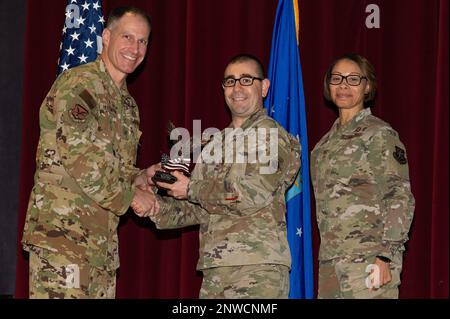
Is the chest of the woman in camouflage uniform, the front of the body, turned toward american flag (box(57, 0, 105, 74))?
no

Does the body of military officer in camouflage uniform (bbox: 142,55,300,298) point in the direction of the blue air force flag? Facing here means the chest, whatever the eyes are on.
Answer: no

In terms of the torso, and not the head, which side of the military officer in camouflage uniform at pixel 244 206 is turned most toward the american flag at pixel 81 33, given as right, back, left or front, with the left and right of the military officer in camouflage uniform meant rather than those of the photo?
right

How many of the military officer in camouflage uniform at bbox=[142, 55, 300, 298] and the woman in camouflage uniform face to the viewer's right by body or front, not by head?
0

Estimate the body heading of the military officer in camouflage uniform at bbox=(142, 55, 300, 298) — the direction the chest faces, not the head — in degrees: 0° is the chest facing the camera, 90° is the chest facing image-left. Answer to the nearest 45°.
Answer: approximately 45°

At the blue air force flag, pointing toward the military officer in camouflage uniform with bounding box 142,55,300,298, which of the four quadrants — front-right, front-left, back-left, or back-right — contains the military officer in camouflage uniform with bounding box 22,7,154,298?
front-right

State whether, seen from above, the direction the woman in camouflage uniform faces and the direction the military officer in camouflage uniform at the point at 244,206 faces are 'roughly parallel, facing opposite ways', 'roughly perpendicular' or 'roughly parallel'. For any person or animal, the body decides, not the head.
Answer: roughly parallel

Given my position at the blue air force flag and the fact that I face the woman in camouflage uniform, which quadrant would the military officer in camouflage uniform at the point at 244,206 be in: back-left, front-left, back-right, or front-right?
front-right

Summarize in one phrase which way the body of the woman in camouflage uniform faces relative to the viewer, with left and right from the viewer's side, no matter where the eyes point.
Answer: facing the viewer and to the left of the viewer

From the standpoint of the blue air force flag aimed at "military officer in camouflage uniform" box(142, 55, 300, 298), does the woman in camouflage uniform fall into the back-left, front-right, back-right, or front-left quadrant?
front-left

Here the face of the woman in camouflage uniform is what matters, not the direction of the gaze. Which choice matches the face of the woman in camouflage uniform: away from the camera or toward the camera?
toward the camera

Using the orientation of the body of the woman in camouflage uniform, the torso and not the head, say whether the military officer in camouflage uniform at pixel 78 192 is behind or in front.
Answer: in front

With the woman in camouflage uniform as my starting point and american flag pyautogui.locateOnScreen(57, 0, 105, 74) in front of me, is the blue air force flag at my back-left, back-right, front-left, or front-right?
front-right

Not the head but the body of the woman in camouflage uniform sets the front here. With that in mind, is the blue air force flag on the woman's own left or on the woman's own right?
on the woman's own right
